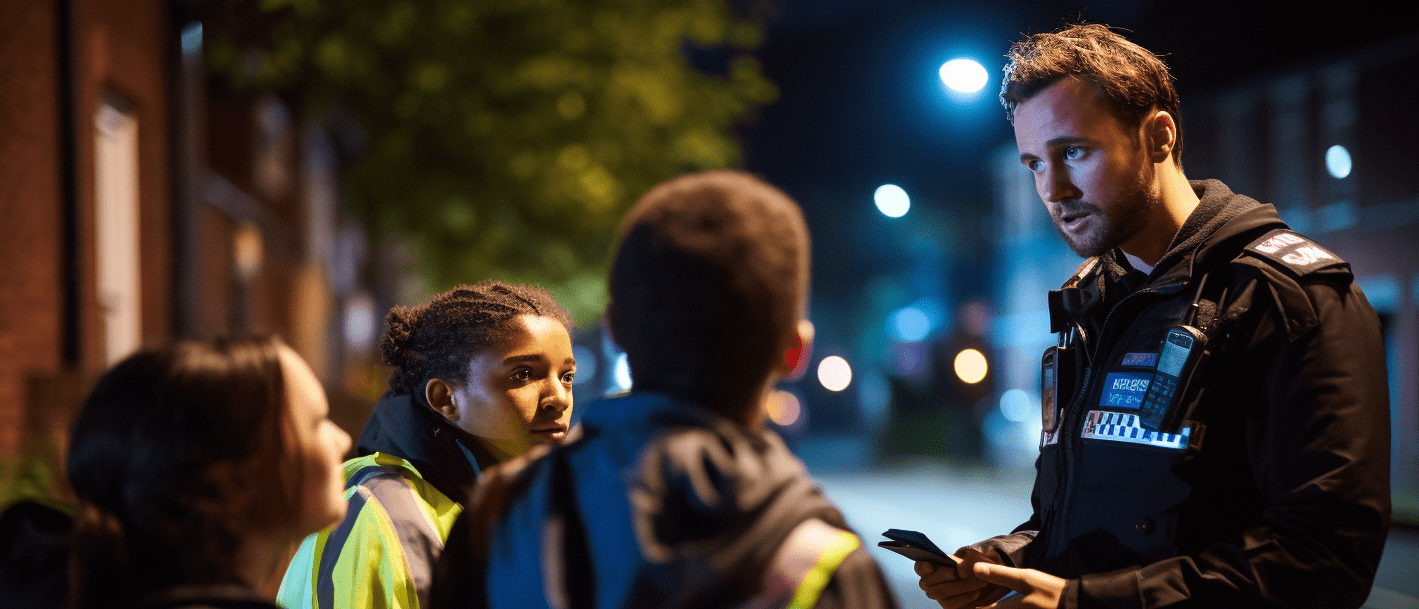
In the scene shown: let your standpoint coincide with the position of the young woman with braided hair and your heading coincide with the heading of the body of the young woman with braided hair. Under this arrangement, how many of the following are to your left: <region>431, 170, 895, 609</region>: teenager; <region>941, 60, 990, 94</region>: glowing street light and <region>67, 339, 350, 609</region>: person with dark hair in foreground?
1

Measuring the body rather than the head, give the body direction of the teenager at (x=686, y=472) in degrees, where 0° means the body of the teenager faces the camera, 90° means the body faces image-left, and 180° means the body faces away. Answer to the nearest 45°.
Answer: approximately 180°

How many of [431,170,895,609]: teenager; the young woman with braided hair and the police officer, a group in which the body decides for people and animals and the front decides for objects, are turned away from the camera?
1

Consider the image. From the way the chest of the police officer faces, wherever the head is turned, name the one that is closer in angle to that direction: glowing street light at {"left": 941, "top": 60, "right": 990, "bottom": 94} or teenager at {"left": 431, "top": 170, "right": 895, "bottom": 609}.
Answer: the teenager

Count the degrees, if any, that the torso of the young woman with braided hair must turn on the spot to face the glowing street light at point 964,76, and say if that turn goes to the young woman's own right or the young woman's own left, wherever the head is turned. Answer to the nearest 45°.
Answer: approximately 90° to the young woman's own left

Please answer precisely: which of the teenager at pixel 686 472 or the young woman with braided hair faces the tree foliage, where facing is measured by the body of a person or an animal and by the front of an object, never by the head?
the teenager

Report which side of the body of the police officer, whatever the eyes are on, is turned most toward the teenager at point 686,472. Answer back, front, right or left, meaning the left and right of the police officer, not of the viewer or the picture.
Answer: front

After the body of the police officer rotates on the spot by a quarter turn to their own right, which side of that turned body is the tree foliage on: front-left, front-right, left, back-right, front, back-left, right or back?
front

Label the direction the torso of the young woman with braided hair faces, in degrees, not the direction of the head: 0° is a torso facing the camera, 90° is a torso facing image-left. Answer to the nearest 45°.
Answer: approximately 315°

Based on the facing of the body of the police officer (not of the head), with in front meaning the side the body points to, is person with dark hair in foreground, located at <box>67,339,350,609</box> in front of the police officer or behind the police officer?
in front

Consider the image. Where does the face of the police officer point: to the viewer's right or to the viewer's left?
to the viewer's left

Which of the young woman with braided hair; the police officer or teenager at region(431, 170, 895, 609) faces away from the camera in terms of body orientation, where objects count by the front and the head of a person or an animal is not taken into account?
the teenager

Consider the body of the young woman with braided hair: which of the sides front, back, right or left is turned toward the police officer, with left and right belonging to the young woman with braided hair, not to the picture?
front

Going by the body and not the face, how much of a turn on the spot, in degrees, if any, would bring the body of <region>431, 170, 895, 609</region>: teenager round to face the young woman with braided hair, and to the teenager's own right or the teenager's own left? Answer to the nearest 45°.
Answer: approximately 45° to the teenager's own left

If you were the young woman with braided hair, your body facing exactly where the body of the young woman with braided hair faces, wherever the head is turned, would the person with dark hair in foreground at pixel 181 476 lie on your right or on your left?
on your right

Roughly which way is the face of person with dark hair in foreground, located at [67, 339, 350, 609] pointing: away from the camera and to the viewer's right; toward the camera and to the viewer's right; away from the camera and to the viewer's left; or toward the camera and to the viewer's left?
away from the camera and to the viewer's right

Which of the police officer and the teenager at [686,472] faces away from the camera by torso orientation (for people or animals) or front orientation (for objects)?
the teenager
